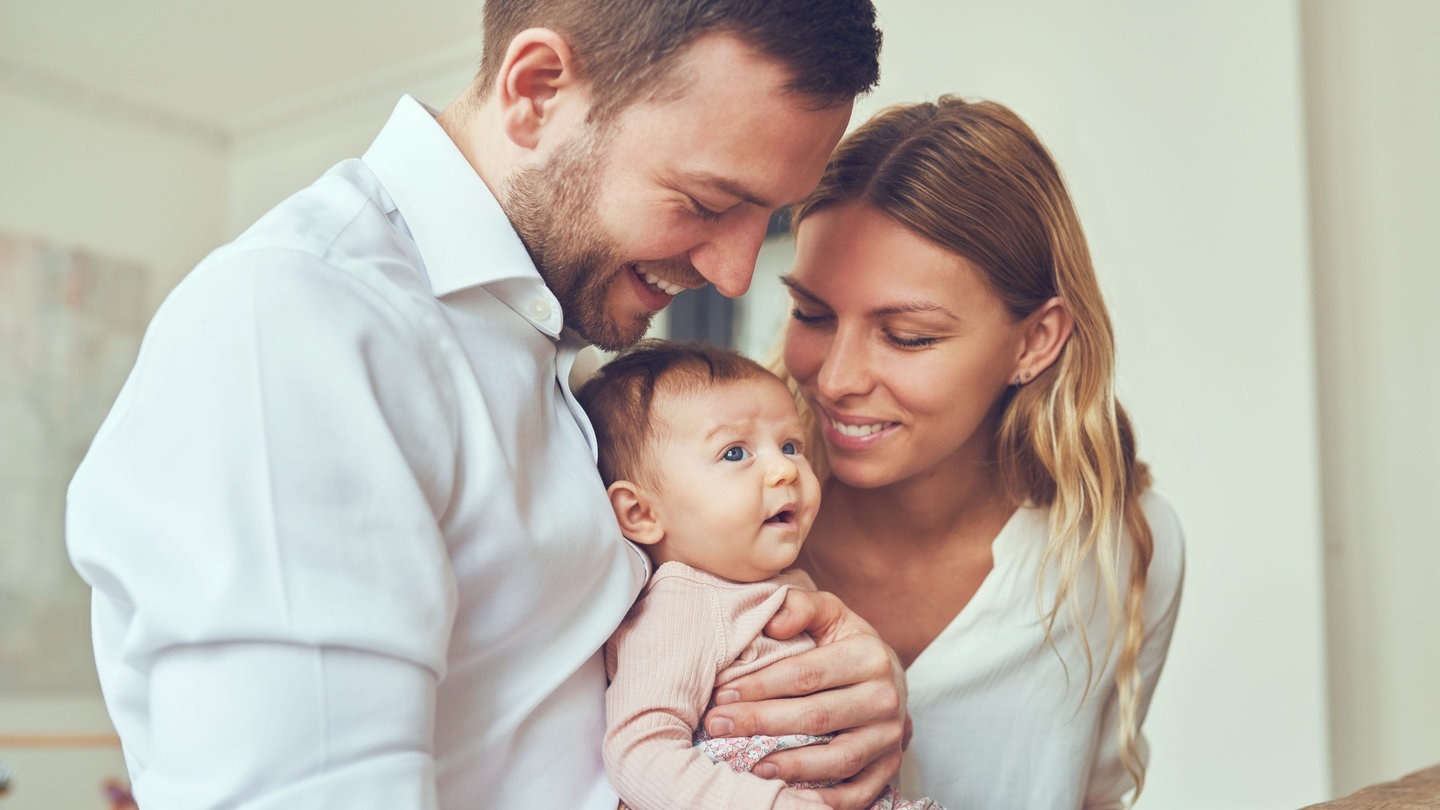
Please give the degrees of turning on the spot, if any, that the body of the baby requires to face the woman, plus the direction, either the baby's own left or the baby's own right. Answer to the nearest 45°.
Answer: approximately 90° to the baby's own left

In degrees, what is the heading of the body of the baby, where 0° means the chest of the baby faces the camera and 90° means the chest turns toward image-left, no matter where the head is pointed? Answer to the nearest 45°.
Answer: approximately 315°
